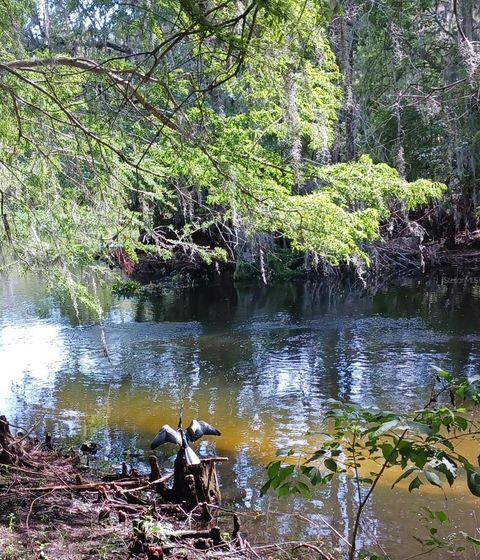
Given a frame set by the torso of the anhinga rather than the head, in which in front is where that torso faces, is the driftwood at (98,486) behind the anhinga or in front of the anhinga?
behind

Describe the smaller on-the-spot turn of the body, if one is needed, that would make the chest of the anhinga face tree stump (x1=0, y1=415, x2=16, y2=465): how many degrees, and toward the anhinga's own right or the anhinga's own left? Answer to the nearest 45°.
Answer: approximately 90° to the anhinga's own left

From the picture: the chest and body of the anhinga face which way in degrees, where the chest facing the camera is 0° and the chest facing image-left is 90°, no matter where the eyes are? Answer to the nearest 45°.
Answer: approximately 180°
